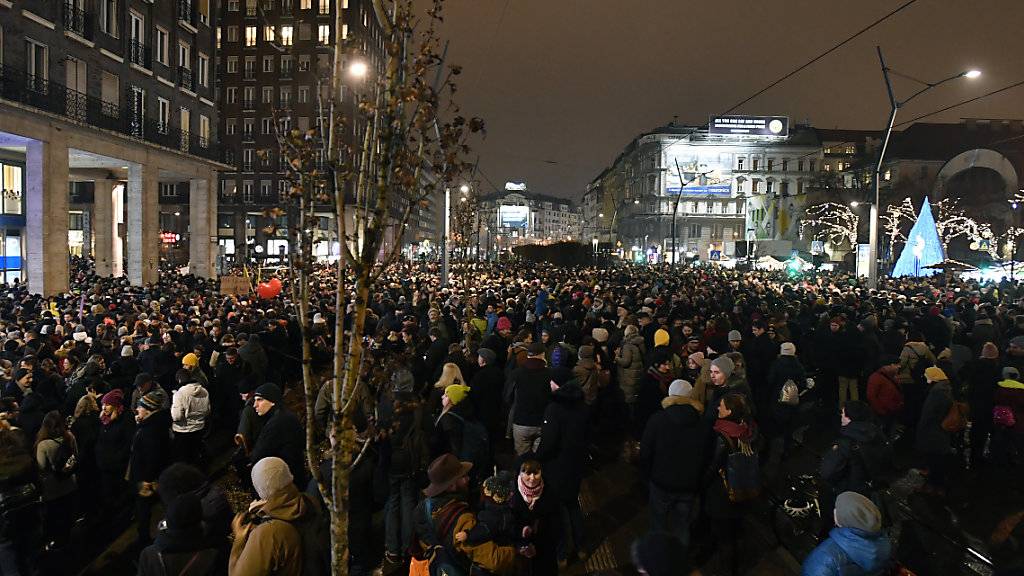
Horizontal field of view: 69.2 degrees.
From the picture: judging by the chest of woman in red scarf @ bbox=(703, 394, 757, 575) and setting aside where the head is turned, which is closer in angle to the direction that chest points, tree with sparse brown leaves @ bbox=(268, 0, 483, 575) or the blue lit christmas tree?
the tree with sparse brown leaves
